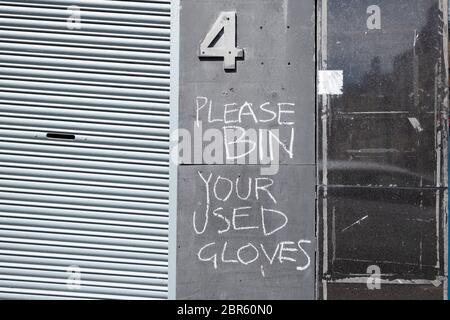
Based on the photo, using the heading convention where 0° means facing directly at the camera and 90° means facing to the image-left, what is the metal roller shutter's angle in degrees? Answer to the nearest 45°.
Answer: approximately 0°

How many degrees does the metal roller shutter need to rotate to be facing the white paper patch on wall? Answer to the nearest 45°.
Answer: approximately 90° to its left
